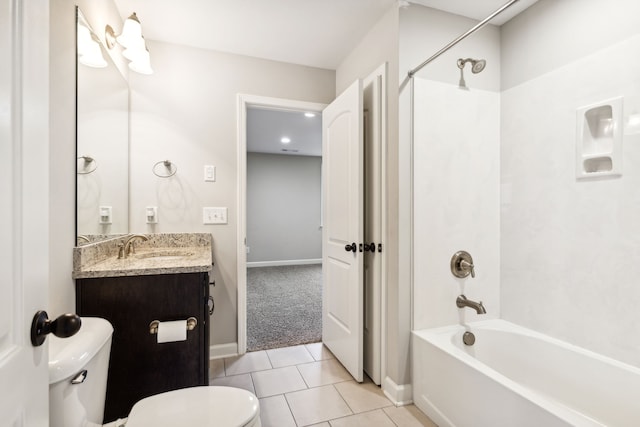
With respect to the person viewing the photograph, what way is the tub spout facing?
facing the viewer and to the right of the viewer

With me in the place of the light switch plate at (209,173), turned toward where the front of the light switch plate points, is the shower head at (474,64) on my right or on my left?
on my left

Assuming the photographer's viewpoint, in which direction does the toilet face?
facing to the right of the viewer

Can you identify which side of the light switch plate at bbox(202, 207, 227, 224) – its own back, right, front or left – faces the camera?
front

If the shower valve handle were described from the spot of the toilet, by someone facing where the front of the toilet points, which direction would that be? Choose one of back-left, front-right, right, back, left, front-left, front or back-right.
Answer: front

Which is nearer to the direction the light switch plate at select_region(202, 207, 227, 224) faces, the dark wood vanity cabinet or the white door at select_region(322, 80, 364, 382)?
the dark wood vanity cabinet

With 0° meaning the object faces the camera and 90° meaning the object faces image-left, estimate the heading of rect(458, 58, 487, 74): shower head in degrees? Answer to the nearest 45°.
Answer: approximately 315°

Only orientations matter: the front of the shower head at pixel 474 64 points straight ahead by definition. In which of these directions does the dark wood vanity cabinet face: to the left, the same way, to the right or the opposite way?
to the left

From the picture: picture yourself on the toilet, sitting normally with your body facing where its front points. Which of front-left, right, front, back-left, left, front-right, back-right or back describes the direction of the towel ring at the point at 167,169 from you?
left

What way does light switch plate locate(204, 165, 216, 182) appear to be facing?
toward the camera
